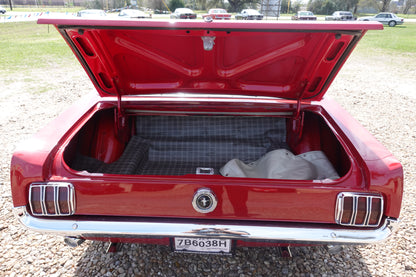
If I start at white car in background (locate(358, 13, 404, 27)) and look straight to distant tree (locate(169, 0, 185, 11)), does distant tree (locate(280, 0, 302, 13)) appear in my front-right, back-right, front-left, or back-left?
front-right

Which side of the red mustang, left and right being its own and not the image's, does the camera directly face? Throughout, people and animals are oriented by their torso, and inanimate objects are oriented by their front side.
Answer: back

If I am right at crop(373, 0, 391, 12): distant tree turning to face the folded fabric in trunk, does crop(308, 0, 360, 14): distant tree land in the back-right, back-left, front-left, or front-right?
front-right

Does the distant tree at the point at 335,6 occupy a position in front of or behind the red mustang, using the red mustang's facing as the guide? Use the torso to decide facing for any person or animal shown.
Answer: in front

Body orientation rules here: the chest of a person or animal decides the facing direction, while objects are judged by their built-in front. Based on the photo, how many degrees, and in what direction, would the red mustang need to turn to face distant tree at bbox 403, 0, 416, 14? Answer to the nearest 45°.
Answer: approximately 45° to its right

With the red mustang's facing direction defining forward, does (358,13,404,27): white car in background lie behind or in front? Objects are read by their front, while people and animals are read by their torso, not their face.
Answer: in front

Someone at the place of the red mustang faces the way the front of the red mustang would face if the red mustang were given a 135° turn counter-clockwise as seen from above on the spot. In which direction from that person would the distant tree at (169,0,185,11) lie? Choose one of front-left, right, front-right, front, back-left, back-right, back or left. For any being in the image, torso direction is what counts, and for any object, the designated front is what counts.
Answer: back-right

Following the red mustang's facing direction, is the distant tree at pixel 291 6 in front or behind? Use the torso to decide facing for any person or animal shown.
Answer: in front
